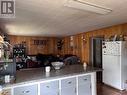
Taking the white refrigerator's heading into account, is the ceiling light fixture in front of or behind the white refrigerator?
in front

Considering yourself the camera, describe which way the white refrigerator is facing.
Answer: facing the viewer and to the left of the viewer

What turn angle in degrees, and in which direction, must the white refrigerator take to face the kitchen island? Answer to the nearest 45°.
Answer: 0° — it already faces it
